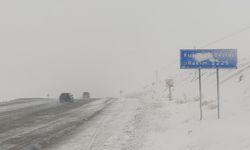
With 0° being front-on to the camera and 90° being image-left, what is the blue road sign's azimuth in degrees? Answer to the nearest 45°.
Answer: approximately 0°
